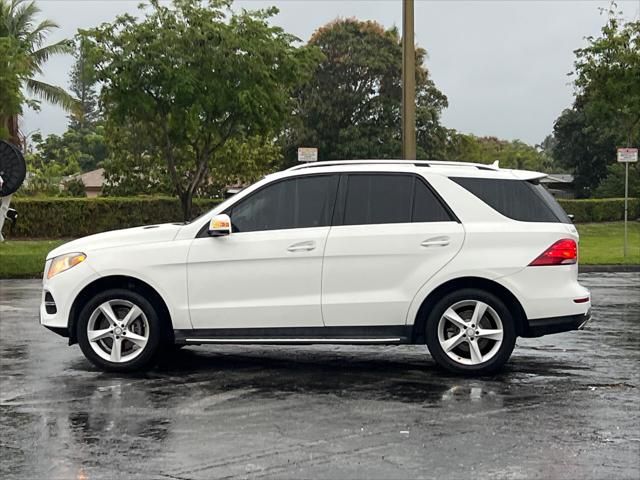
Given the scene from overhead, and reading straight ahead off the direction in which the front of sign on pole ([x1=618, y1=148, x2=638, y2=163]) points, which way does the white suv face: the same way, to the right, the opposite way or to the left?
to the right

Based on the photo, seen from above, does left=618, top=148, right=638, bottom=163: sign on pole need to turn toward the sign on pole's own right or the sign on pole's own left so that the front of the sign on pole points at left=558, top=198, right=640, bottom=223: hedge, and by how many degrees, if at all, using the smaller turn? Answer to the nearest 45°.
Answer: approximately 180°

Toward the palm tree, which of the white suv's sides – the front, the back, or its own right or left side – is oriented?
right

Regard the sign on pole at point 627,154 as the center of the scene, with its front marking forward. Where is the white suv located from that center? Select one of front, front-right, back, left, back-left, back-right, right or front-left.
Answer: front

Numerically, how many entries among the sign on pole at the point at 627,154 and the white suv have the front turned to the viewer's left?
1

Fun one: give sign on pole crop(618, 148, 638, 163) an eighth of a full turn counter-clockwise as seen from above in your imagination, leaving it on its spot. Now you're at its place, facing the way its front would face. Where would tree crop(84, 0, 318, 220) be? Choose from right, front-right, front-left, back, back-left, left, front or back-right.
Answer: back-right

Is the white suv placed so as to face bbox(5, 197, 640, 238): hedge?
no

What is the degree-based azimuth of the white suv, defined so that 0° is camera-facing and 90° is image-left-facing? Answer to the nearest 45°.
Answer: approximately 90°

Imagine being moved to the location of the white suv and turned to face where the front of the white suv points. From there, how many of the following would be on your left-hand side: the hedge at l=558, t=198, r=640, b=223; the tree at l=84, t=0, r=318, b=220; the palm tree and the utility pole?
0

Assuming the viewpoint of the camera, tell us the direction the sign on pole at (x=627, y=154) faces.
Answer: facing the viewer

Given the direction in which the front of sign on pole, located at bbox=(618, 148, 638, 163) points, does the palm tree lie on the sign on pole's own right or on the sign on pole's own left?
on the sign on pole's own right

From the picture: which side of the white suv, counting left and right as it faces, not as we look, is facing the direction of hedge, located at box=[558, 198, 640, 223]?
right

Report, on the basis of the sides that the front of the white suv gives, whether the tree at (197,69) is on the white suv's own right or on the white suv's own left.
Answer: on the white suv's own right

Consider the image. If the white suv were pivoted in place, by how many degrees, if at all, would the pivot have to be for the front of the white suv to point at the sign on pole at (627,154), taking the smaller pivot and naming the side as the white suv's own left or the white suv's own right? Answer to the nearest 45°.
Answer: approximately 135° to the white suv's own right

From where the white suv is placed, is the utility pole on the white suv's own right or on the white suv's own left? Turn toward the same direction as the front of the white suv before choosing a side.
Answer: on the white suv's own right

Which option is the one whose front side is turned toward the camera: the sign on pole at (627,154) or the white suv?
the sign on pole

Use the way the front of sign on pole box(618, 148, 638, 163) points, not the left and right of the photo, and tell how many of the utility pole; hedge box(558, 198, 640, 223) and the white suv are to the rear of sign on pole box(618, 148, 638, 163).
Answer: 1

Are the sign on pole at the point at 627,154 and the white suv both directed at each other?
no
